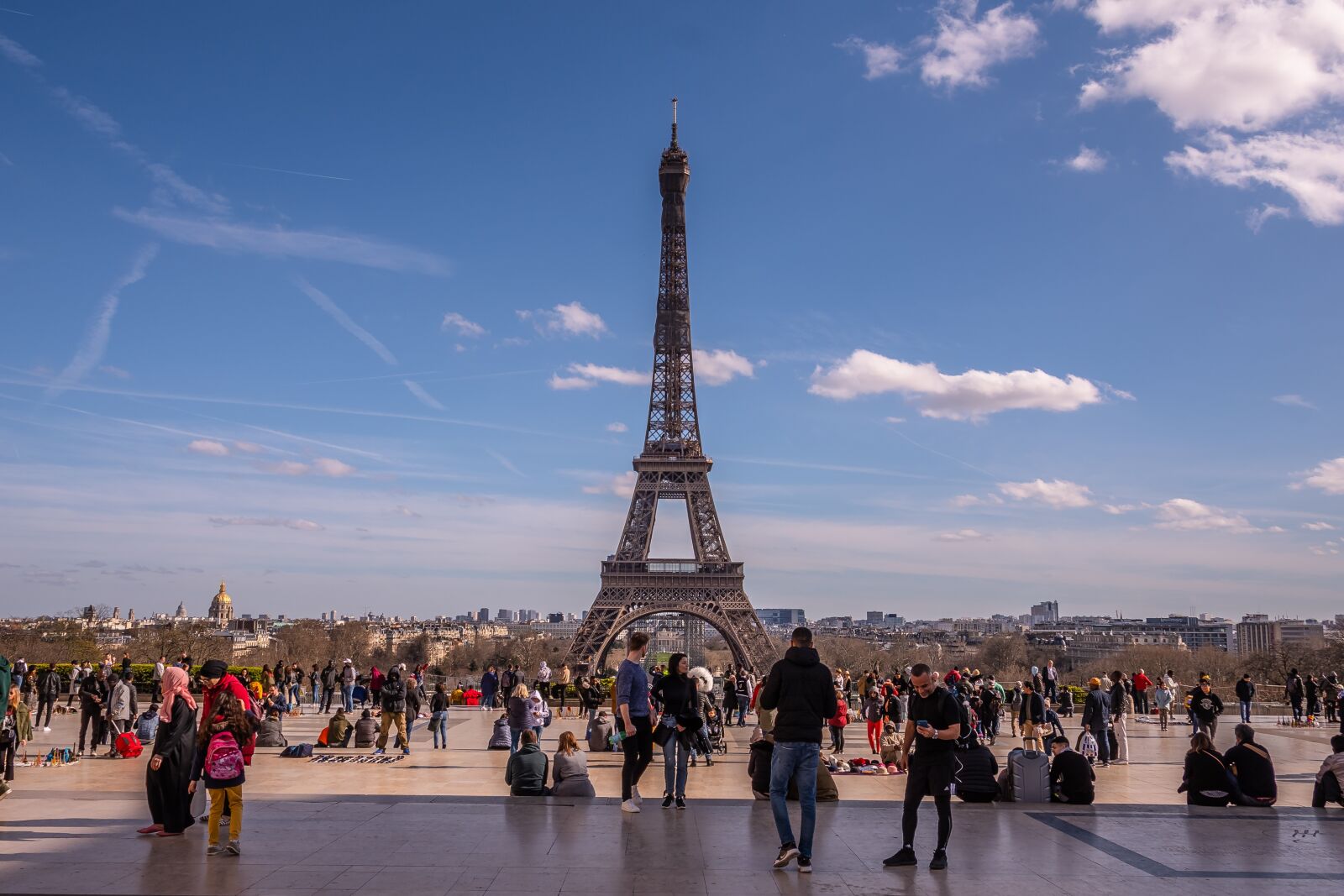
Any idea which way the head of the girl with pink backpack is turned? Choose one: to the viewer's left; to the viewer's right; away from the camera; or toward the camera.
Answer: away from the camera

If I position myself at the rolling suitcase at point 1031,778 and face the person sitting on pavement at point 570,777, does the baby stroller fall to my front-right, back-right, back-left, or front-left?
front-right

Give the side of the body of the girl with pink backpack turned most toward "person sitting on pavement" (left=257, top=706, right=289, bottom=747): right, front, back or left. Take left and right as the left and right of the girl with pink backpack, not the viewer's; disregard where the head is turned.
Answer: front

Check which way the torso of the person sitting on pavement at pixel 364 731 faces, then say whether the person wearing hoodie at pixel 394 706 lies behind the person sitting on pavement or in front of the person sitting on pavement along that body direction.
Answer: behind

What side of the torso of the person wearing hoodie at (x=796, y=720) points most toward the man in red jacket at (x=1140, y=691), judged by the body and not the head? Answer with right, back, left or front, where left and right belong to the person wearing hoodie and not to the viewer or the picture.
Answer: front

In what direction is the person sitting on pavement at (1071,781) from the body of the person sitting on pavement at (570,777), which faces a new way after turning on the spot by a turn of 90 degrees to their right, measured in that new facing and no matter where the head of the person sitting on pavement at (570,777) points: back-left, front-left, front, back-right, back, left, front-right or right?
front

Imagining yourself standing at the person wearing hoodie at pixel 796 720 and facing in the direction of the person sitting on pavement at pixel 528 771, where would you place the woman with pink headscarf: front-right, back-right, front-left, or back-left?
front-left

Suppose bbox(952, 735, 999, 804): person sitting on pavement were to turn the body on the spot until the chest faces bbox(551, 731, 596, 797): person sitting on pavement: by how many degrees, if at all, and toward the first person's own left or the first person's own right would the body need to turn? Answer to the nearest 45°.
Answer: approximately 90° to the first person's own left

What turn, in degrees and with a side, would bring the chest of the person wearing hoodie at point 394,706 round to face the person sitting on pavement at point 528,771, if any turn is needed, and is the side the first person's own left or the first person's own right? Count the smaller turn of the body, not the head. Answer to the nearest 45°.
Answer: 0° — they already face them

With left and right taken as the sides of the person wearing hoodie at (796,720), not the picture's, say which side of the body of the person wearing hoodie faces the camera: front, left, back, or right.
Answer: back

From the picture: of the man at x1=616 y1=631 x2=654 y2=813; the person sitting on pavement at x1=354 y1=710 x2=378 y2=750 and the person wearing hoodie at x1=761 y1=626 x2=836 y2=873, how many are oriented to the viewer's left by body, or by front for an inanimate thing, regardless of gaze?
0

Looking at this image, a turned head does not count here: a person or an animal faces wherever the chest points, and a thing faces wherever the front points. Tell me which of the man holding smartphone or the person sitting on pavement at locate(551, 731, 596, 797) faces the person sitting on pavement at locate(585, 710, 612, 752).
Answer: the person sitting on pavement at locate(551, 731, 596, 797)

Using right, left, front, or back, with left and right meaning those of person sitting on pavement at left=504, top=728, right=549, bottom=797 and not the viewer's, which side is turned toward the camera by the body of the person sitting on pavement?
back

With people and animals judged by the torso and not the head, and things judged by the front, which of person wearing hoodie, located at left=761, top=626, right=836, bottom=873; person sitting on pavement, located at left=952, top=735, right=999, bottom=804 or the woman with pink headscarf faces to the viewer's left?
the woman with pink headscarf
